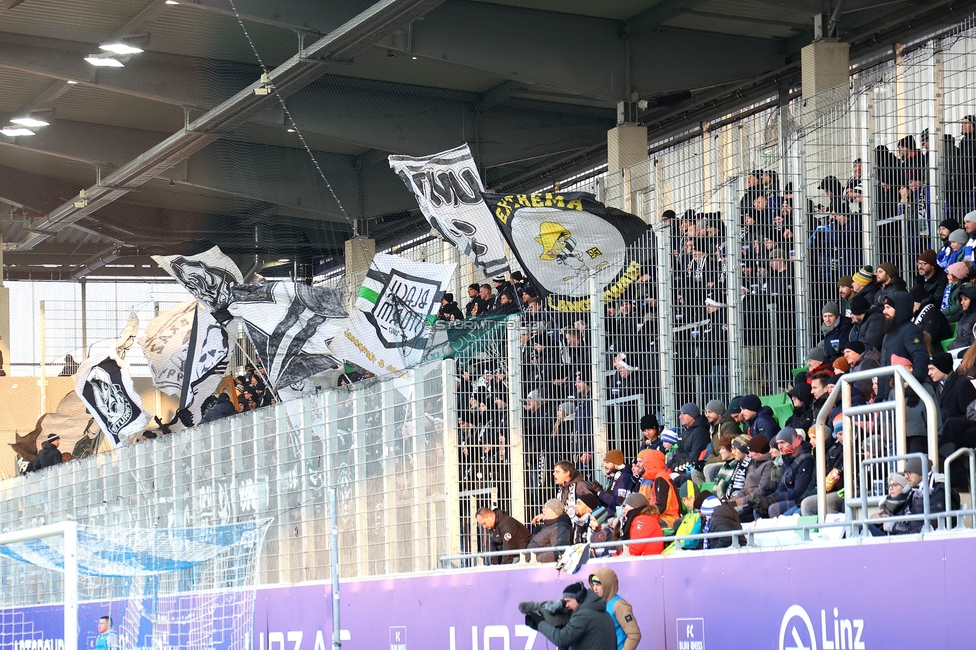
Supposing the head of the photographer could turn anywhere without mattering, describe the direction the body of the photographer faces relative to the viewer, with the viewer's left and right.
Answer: facing to the left of the viewer

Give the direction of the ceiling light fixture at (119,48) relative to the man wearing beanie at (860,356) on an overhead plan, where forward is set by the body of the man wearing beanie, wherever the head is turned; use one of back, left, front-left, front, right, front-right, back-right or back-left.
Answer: front-right

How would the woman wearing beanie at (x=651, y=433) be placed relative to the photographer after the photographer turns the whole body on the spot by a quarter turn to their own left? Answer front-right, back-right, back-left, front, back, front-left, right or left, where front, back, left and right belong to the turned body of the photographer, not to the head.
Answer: back

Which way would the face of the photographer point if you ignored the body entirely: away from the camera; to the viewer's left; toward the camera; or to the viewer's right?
to the viewer's left

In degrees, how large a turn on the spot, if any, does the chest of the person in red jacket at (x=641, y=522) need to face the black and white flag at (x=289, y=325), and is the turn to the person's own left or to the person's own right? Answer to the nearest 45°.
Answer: approximately 45° to the person's own right
